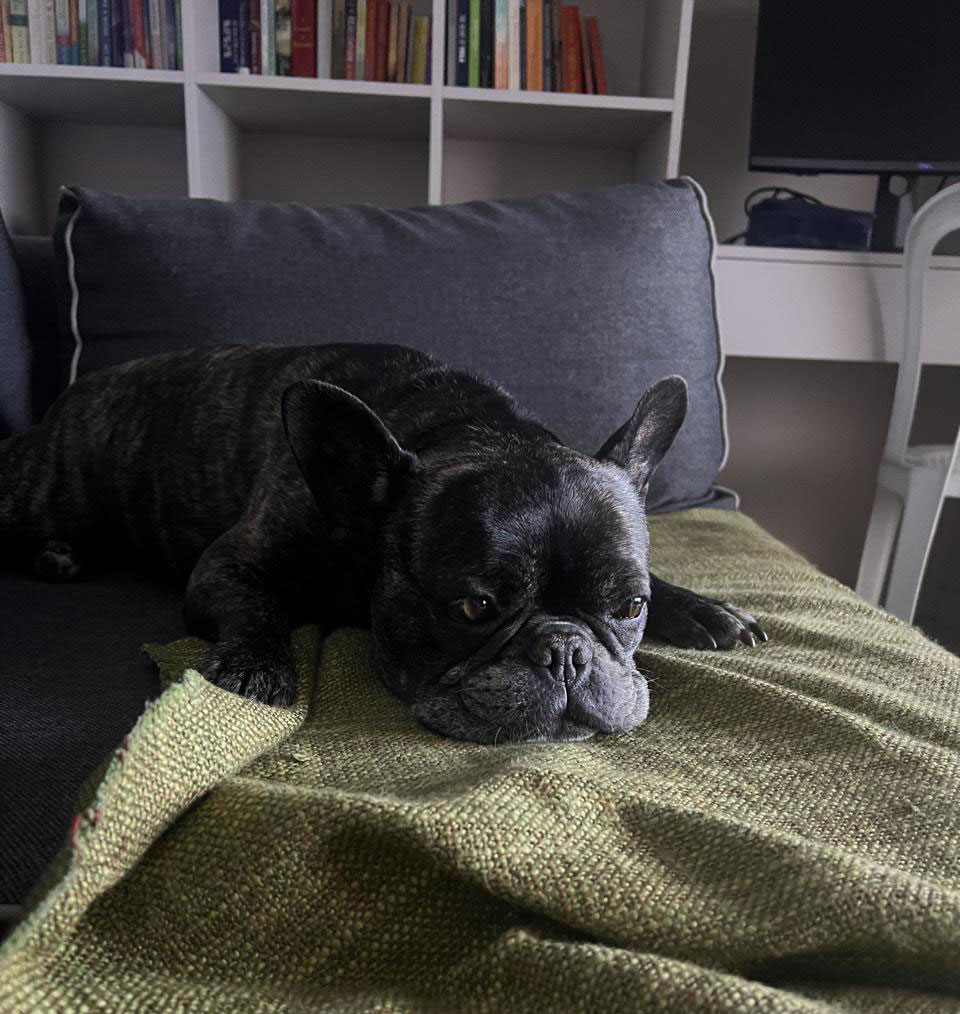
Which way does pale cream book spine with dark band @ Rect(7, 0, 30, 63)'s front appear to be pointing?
toward the camera

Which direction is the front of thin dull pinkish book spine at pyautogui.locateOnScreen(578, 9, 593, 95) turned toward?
toward the camera

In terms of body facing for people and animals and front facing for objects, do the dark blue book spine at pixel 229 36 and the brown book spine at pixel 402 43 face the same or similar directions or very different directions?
same or similar directions

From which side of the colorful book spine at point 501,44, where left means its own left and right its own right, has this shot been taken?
front

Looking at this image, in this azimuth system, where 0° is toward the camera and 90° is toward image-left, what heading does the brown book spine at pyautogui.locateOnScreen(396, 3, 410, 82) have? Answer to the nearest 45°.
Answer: approximately 0°

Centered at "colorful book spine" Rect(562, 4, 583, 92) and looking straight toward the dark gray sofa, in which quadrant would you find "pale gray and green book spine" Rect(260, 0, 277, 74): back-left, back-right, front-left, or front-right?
front-right

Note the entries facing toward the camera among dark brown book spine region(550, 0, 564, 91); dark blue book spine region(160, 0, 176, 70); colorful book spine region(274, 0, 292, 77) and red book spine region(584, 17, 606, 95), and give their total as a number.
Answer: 4

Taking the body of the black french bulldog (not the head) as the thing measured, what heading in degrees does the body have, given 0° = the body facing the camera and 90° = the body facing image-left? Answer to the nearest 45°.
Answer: approximately 315°

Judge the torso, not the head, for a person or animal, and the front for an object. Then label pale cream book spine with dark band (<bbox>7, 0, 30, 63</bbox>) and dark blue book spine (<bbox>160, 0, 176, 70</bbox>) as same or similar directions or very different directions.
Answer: same or similar directions

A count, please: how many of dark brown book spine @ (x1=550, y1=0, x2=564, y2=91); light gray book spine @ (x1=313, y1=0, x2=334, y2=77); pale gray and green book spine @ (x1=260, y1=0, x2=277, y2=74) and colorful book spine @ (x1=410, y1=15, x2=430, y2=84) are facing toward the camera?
4
